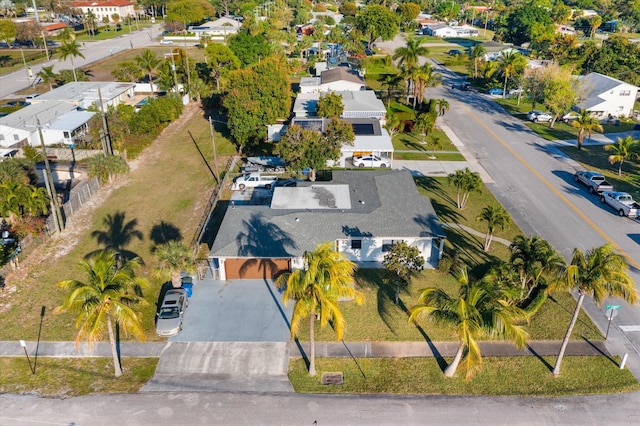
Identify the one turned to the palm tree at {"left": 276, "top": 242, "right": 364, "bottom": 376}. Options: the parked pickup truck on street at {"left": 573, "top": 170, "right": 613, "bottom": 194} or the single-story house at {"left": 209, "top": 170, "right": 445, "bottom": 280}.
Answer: the single-story house

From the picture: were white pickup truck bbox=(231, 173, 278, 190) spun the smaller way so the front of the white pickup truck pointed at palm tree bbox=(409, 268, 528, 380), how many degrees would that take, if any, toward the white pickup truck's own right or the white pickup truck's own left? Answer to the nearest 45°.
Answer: approximately 90° to the white pickup truck's own left

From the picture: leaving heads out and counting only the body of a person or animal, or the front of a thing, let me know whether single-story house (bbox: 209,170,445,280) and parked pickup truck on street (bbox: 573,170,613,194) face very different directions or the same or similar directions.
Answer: very different directions

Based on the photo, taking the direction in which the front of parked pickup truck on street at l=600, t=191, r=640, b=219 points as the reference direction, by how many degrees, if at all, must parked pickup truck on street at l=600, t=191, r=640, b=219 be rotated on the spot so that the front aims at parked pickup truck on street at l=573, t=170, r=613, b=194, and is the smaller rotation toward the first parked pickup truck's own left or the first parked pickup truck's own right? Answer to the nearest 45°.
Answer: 0° — it already faces it

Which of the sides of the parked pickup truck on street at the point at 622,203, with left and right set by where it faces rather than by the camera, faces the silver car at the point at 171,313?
left

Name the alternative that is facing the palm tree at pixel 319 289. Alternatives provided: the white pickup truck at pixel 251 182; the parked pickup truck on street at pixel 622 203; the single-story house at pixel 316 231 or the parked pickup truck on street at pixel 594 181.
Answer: the single-story house

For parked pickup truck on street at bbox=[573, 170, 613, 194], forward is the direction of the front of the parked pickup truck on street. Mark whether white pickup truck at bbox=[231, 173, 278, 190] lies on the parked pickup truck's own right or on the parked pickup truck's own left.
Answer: on the parked pickup truck's own left

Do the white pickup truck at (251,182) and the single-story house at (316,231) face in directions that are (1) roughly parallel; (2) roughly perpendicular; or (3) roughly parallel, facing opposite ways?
roughly perpendicular

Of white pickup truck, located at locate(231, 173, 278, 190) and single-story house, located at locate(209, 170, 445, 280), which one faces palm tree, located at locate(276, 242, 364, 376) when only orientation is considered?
the single-story house

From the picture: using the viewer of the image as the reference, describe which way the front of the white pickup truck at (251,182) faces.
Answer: facing to the left of the viewer
